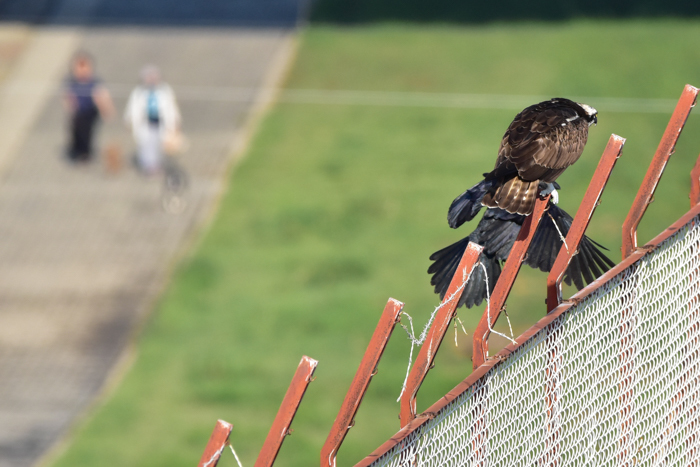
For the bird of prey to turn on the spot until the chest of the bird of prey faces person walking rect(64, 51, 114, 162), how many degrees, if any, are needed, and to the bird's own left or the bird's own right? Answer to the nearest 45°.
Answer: approximately 90° to the bird's own left

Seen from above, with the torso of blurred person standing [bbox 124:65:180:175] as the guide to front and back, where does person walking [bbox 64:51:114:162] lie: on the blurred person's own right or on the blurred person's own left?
on the blurred person's own right

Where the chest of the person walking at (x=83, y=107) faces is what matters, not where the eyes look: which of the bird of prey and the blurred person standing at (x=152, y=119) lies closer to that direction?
the bird of prey

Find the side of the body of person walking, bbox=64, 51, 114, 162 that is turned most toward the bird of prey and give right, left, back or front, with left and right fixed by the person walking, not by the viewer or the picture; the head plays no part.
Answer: front

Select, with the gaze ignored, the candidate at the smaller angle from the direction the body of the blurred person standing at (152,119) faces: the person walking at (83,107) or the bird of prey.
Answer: the bird of prey

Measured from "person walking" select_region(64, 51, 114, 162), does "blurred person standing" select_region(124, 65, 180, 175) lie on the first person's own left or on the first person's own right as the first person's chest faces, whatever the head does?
on the first person's own left

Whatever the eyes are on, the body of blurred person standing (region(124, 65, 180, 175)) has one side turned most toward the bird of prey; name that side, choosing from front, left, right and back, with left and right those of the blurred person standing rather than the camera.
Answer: front

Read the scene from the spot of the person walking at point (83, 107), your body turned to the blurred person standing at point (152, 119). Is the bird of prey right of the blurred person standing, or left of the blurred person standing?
right

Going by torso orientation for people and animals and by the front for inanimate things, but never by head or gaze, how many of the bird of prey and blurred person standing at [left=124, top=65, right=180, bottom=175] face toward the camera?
1

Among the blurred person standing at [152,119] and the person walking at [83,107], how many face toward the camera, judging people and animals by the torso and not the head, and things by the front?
2

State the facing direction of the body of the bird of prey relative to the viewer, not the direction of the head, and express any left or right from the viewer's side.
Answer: facing away from the viewer and to the right of the viewer

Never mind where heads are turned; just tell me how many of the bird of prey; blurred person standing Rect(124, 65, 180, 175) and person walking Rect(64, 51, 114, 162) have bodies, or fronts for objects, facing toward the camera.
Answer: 2

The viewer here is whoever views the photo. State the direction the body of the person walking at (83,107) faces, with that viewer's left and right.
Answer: facing the viewer

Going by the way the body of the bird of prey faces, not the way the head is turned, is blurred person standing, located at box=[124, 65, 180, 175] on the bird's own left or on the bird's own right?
on the bird's own left

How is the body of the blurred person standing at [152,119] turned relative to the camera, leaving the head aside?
toward the camera
